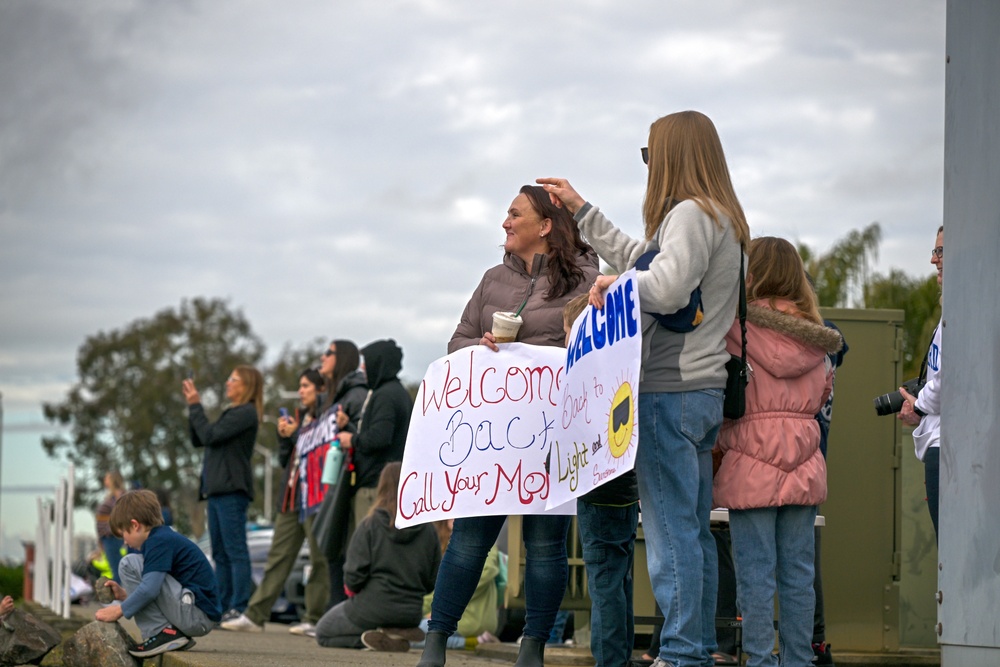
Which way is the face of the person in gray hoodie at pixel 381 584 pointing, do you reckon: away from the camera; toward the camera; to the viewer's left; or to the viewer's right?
away from the camera

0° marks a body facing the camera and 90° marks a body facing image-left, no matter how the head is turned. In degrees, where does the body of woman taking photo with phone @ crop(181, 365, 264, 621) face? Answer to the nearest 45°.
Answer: approximately 90°

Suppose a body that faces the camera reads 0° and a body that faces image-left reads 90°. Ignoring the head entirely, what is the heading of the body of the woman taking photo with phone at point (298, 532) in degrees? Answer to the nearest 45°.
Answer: approximately 90°

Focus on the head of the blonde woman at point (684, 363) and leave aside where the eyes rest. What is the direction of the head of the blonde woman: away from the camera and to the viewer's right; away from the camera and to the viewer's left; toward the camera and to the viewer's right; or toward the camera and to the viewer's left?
away from the camera and to the viewer's left

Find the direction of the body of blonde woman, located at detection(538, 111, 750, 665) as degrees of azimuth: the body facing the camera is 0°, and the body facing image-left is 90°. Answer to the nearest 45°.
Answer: approximately 135°
